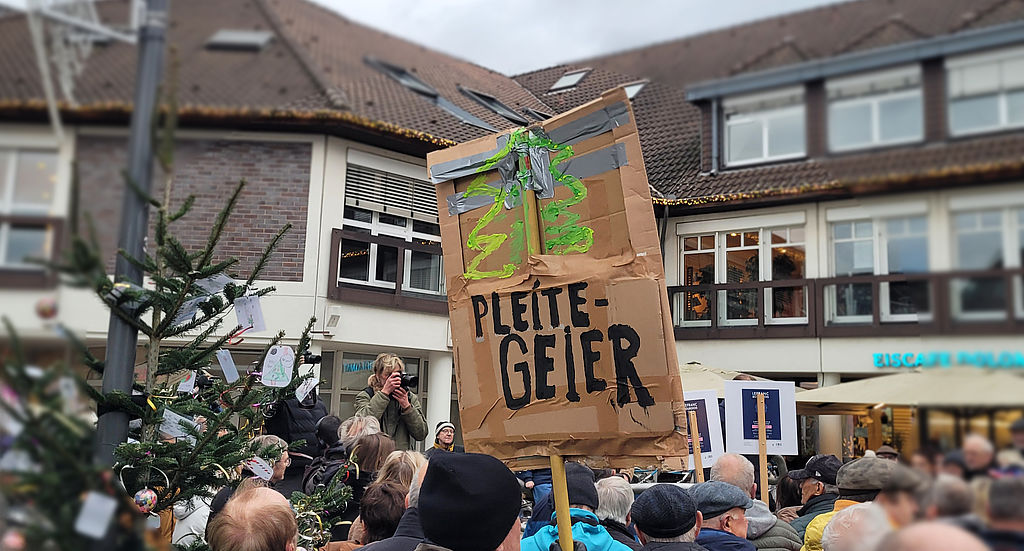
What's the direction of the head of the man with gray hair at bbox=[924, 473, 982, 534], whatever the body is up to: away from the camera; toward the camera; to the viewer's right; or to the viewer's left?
away from the camera

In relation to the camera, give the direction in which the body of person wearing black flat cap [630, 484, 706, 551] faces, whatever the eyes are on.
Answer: away from the camera

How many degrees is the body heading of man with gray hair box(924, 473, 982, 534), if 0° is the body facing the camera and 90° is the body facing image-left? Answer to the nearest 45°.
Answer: approximately 135°

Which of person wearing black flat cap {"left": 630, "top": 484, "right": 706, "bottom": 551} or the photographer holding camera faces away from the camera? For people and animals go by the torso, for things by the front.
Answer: the person wearing black flat cap

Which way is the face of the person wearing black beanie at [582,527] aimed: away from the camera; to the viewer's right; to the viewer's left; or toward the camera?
away from the camera

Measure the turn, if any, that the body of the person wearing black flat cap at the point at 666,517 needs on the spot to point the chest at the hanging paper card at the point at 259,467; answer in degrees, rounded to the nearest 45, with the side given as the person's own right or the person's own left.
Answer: approximately 90° to the person's own left

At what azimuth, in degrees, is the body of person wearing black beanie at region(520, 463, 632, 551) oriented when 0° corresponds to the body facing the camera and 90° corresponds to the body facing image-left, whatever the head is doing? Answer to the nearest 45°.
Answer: approximately 180°

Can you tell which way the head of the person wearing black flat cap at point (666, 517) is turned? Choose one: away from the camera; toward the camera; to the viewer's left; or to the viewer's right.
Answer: away from the camera

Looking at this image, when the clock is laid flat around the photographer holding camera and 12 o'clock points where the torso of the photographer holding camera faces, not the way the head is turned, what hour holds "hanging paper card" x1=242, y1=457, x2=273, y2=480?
The hanging paper card is roughly at 2 o'clock from the photographer holding camera.

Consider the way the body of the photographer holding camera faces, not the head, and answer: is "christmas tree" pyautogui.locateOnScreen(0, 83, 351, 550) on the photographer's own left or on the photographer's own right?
on the photographer's own right
